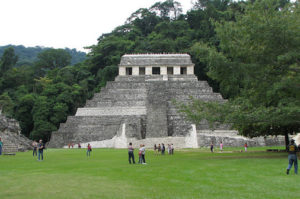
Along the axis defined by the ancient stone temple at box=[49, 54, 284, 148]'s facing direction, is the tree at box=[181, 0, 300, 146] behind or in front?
in front

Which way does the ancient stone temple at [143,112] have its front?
toward the camera
